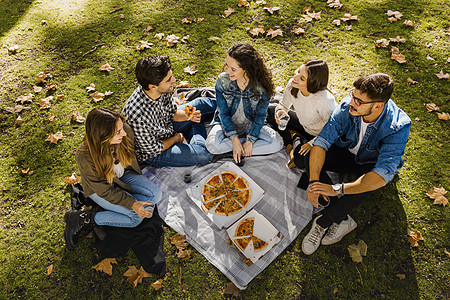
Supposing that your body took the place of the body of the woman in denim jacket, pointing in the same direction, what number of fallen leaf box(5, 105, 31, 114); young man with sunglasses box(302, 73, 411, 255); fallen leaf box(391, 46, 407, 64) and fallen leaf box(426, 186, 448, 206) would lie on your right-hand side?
1

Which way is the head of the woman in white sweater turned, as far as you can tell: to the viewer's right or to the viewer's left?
to the viewer's left

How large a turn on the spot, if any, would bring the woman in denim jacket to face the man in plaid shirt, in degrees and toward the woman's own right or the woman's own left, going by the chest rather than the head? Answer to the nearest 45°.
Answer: approximately 90° to the woman's own right

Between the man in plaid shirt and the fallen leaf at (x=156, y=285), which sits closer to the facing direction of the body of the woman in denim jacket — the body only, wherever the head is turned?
the fallen leaf

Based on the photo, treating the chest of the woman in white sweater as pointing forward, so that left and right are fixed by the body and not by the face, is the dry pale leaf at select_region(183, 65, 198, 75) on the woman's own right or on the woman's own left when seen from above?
on the woman's own right

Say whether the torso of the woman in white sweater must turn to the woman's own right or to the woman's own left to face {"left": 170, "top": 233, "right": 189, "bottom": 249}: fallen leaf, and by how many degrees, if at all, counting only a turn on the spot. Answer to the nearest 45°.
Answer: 0° — they already face it

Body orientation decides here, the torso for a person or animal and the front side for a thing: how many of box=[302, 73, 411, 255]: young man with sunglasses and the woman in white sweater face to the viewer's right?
0

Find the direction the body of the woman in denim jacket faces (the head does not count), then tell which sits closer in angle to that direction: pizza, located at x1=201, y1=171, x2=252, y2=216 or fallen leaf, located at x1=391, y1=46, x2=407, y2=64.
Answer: the pizza

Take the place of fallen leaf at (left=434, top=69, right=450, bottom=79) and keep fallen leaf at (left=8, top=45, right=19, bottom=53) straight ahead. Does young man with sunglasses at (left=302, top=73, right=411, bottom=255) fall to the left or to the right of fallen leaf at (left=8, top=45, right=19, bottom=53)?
left

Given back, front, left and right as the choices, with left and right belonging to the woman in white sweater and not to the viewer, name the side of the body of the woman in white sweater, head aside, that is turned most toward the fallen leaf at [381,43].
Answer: back

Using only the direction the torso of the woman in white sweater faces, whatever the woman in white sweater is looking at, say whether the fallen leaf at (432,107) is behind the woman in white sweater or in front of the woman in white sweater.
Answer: behind

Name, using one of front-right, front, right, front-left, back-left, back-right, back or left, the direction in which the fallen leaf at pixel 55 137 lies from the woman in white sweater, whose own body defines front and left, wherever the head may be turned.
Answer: front-right
